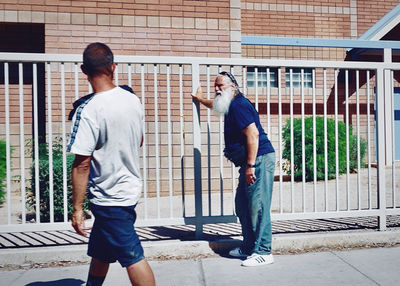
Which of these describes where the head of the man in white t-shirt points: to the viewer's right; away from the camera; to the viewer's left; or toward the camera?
away from the camera

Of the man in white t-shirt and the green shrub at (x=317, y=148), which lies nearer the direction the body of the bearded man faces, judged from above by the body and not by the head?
the man in white t-shirt

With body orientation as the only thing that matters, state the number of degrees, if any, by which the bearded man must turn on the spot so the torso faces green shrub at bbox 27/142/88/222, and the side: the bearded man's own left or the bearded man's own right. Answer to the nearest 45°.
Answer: approximately 45° to the bearded man's own right

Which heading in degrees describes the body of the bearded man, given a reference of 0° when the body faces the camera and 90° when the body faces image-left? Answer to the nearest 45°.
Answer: approximately 90°
